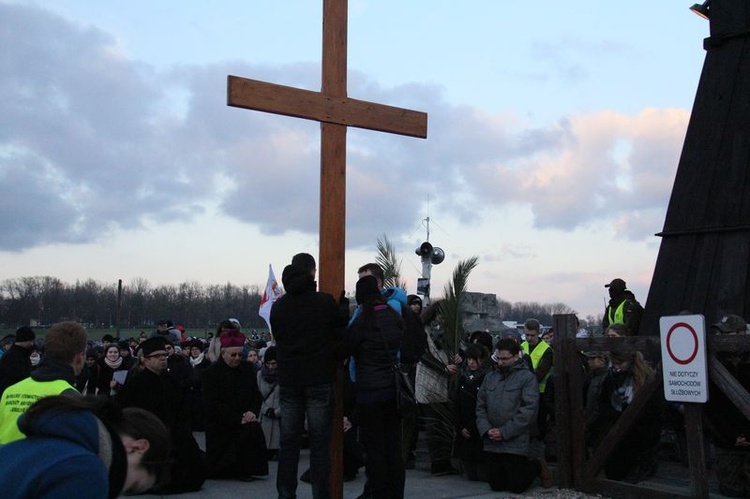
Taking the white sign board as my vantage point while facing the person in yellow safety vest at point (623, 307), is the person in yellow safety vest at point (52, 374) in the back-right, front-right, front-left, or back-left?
back-left

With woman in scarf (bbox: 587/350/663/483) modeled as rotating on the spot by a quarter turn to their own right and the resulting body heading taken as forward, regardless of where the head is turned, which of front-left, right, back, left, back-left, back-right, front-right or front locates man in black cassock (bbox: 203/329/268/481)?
front-left

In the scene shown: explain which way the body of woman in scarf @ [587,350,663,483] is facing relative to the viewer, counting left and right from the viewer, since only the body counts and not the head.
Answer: facing the viewer and to the left of the viewer

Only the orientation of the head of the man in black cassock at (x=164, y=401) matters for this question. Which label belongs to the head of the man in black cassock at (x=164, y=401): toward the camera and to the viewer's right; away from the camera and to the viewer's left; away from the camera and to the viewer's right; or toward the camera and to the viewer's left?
toward the camera and to the viewer's right

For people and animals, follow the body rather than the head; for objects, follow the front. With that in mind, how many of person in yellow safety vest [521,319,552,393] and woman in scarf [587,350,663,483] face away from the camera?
0

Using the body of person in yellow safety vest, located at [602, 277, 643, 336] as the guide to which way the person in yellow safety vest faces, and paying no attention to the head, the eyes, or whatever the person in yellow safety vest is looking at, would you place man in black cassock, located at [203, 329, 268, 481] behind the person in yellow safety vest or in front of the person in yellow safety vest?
in front

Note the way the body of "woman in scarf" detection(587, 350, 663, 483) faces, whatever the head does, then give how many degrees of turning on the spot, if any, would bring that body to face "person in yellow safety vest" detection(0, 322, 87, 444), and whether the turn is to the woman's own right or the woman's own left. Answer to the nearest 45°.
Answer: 0° — they already face them

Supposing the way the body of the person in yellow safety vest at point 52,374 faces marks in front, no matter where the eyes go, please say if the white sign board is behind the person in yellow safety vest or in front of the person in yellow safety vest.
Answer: in front

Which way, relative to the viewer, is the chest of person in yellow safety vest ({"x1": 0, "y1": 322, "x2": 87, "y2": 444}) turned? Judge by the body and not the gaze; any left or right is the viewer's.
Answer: facing away from the viewer and to the right of the viewer

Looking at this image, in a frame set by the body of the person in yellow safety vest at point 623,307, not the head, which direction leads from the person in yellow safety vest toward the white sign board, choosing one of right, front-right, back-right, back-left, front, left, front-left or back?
front-left

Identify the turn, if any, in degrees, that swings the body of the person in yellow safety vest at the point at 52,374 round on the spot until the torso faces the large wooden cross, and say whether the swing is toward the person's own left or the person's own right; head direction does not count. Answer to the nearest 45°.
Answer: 0° — they already face it

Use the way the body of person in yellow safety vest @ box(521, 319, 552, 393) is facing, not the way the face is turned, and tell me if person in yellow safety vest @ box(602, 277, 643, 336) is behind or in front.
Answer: behind

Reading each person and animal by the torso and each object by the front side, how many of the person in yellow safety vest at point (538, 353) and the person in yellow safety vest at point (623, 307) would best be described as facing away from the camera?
0
